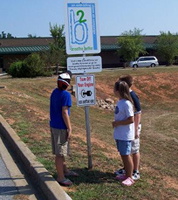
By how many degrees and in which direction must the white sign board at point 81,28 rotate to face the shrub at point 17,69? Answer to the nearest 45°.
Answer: approximately 180°

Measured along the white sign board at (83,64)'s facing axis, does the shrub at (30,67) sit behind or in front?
behind

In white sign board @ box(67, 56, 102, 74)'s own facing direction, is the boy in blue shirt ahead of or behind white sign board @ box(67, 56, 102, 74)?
ahead

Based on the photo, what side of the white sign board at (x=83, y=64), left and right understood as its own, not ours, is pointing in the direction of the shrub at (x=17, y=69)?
back

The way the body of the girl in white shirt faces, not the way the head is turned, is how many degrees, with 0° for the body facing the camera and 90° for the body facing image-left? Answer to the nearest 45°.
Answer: approximately 90°

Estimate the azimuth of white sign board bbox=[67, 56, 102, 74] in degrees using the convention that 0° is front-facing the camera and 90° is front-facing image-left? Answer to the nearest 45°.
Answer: approximately 0°
